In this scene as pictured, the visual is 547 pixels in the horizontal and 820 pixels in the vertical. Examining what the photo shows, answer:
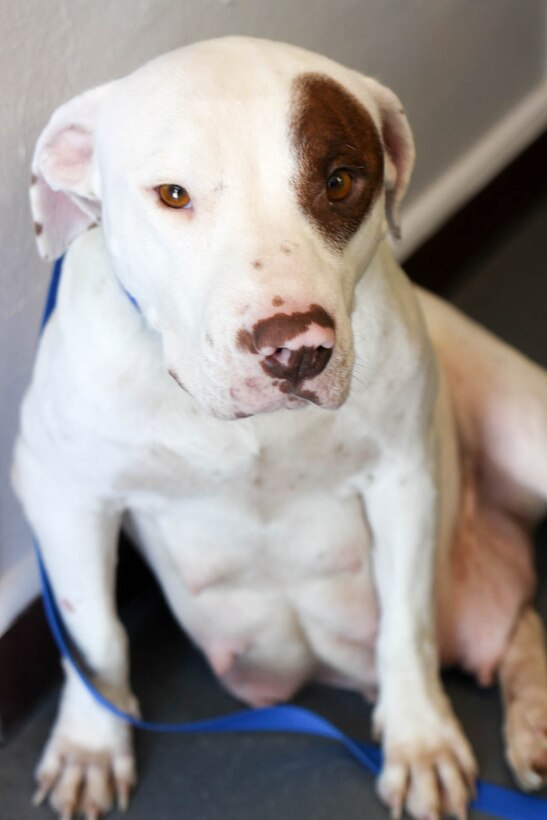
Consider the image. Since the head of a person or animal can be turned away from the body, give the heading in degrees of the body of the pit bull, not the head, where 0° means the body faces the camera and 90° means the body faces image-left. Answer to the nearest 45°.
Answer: approximately 0°
